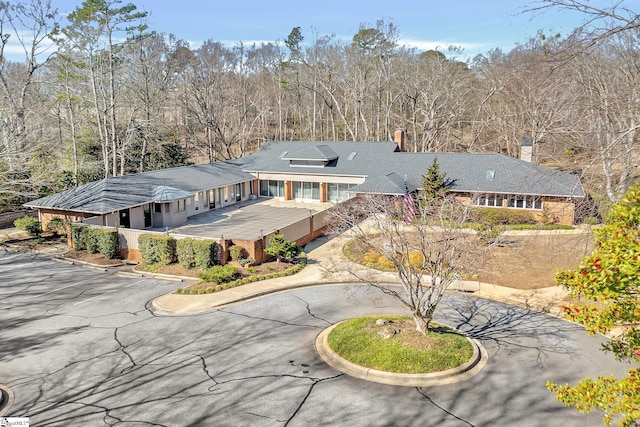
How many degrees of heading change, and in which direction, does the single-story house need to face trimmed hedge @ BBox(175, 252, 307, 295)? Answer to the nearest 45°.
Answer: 0° — it already faces it

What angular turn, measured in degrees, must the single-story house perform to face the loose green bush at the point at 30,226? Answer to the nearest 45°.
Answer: approximately 90° to its right

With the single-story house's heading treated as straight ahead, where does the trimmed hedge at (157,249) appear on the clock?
The trimmed hedge is roughly at 1 o'clock from the single-story house.

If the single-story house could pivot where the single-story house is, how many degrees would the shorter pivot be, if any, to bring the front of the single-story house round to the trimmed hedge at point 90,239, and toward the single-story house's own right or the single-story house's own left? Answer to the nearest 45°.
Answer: approximately 45° to the single-story house's own right

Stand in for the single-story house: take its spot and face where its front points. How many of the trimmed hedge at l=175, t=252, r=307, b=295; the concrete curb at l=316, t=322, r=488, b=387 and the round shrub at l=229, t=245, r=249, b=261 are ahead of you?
3

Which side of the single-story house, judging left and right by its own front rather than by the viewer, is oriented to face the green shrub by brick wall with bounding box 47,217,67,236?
right

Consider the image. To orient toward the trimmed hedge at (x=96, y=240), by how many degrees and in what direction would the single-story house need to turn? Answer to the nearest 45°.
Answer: approximately 45° to its right

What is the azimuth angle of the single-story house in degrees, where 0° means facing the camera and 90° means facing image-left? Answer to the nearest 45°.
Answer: approximately 0°
